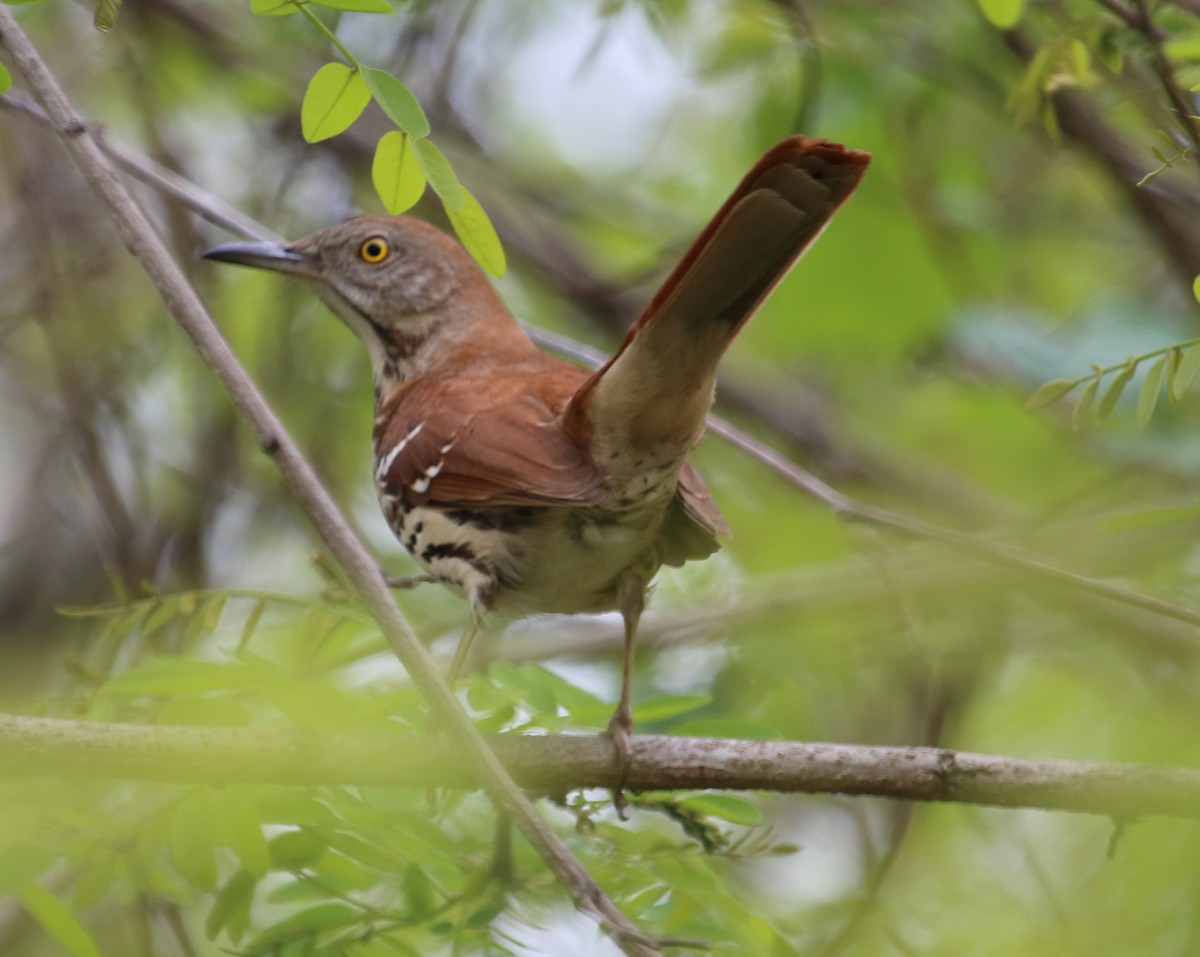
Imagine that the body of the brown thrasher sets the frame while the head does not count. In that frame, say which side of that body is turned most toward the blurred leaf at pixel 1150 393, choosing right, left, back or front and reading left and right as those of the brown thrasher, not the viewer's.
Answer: back

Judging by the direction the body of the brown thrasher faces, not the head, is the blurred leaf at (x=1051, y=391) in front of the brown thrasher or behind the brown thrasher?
behind

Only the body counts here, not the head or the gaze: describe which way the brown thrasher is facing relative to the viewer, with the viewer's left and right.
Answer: facing away from the viewer and to the left of the viewer
